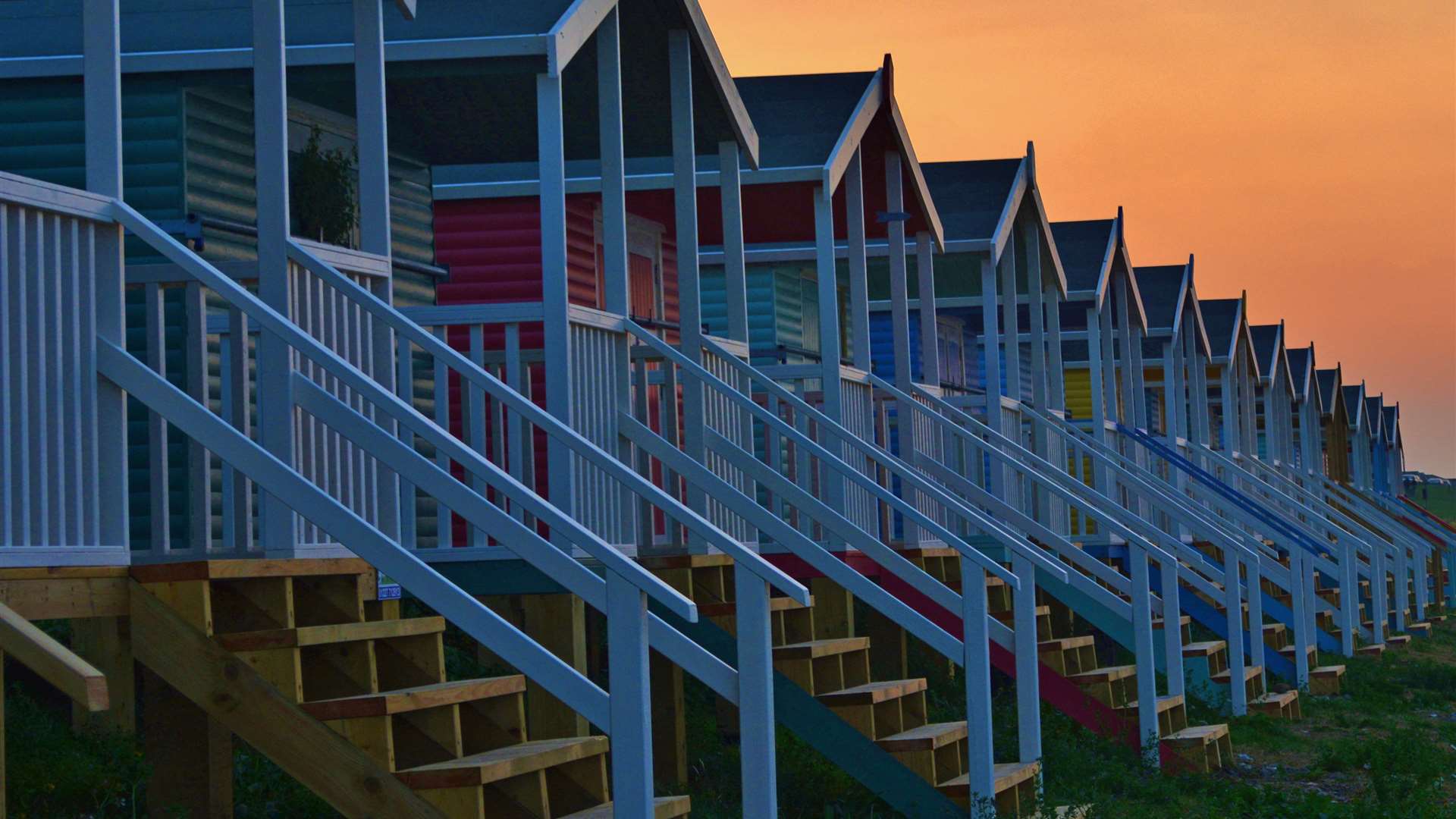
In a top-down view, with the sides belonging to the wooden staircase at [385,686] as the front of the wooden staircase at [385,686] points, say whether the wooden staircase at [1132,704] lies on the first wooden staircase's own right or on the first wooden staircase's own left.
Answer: on the first wooden staircase's own left

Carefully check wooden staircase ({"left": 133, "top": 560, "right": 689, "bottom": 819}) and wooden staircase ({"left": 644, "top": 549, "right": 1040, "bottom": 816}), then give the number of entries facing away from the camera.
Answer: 0

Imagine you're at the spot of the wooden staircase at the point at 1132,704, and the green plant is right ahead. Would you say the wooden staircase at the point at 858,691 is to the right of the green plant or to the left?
left

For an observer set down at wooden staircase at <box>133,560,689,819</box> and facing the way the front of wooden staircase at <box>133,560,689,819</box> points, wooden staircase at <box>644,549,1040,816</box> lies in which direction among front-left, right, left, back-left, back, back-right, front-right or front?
left

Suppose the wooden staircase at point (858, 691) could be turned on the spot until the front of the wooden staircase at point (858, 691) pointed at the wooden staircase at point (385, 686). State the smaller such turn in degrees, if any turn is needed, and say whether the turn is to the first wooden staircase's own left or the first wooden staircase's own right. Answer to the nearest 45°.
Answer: approximately 90° to the first wooden staircase's own right

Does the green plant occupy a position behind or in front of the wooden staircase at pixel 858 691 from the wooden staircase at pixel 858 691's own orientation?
behind

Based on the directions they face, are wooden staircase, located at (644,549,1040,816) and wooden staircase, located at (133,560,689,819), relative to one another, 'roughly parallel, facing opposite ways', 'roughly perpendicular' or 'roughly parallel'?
roughly parallel

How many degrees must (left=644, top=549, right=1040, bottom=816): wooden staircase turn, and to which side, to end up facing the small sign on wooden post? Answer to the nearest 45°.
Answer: approximately 90° to its right
